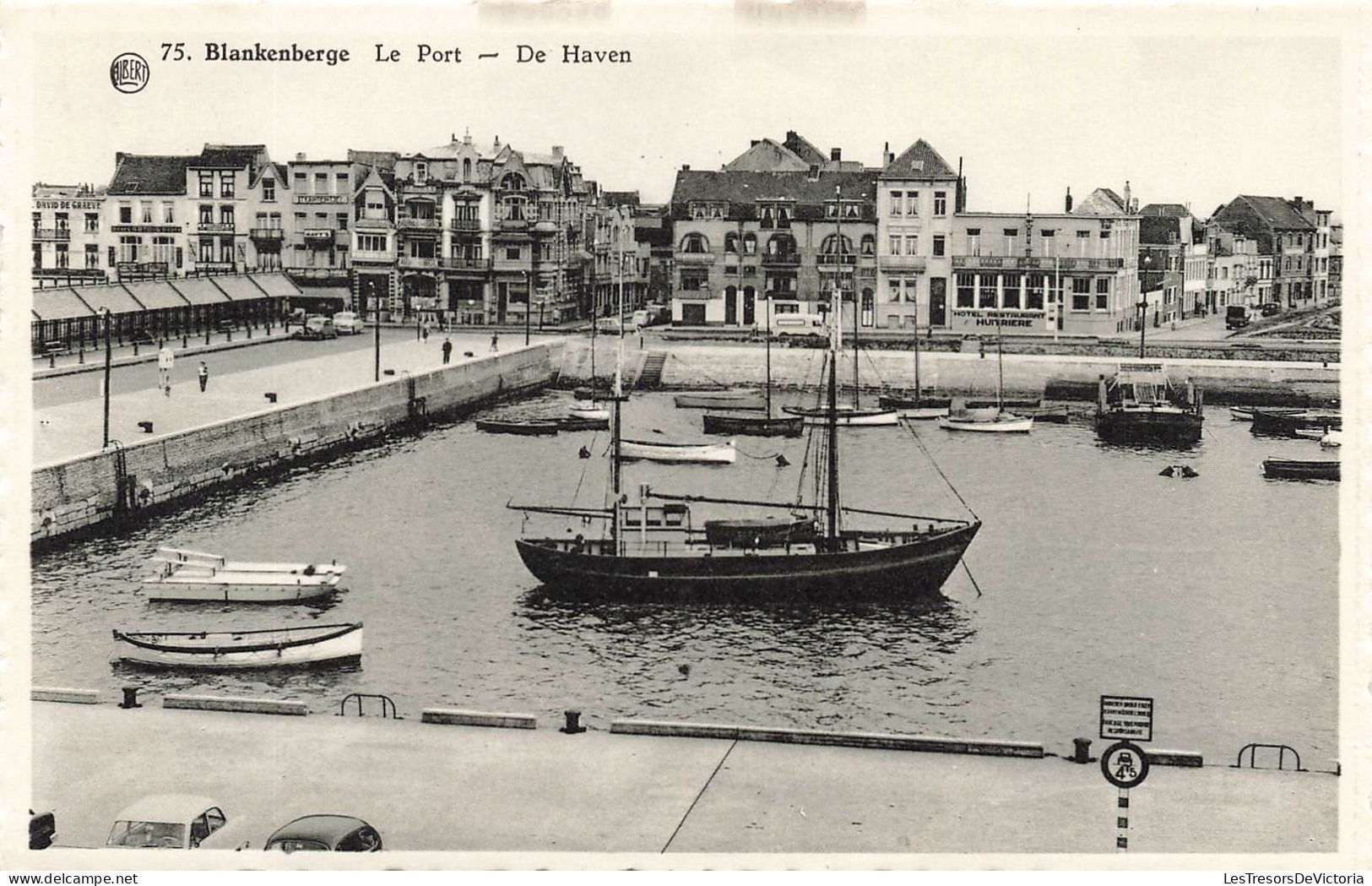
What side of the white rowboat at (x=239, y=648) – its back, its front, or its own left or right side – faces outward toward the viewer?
right
